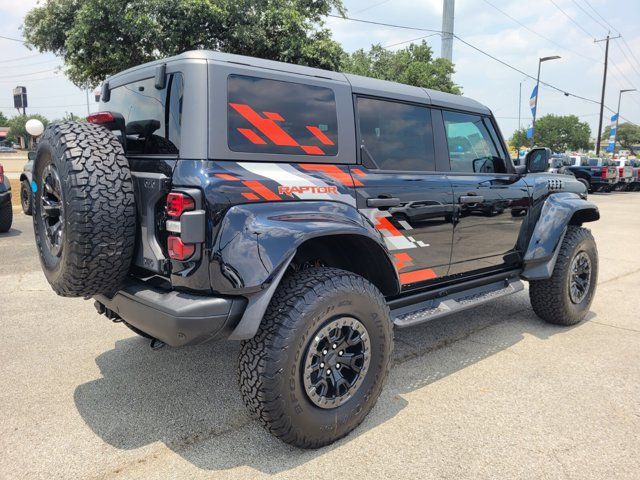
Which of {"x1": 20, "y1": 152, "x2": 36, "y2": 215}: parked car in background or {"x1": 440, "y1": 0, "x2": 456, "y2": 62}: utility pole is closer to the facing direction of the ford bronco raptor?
the utility pole

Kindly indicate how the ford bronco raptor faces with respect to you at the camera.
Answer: facing away from the viewer and to the right of the viewer

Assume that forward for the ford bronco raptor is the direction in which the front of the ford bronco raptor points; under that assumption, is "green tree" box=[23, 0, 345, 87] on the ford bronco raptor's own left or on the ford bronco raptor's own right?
on the ford bronco raptor's own left

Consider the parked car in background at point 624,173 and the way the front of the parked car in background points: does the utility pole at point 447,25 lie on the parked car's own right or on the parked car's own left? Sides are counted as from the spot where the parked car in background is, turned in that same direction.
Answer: on the parked car's own left

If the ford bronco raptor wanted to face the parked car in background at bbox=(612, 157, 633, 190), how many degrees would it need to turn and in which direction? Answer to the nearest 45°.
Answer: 0° — it already faces it

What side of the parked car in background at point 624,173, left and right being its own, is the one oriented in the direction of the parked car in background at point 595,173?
left

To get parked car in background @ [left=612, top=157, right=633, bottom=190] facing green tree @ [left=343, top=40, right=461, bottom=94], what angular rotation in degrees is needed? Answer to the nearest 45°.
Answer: approximately 90° to its left

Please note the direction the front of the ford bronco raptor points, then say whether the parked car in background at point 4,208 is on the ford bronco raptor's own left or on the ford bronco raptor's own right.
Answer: on the ford bronco raptor's own left

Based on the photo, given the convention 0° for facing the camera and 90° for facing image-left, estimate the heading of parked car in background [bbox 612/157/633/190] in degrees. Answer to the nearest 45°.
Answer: approximately 135°

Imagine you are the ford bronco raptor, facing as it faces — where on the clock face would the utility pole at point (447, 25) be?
The utility pole is roughly at 11 o'clock from the ford bronco raptor.

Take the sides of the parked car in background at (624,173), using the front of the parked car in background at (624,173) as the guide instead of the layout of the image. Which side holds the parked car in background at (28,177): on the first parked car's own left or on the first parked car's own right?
on the first parked car's own left

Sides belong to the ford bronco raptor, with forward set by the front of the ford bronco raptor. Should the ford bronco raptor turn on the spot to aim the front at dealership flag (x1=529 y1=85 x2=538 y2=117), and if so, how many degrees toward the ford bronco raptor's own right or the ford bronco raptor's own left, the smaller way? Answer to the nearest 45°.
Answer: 0° — it already faces it
